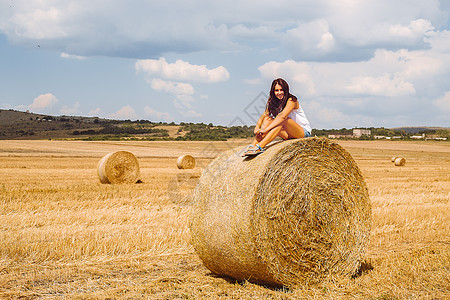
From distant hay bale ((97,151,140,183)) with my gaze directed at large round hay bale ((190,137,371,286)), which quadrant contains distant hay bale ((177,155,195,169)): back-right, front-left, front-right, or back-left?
back-left

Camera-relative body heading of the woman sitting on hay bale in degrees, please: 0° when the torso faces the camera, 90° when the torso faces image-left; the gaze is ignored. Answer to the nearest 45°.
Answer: approximately 45°

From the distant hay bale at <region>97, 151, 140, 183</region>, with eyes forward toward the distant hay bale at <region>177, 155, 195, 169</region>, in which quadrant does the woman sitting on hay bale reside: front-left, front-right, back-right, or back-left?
back-right

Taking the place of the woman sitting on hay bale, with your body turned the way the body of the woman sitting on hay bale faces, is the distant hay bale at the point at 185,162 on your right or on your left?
on your right

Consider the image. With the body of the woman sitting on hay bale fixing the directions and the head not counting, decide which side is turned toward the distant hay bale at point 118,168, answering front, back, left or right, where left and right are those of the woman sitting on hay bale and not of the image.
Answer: right
